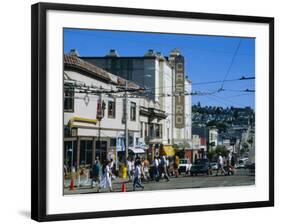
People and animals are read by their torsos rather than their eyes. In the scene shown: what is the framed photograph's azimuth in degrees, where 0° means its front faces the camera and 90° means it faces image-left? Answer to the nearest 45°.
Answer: approximately 315°
